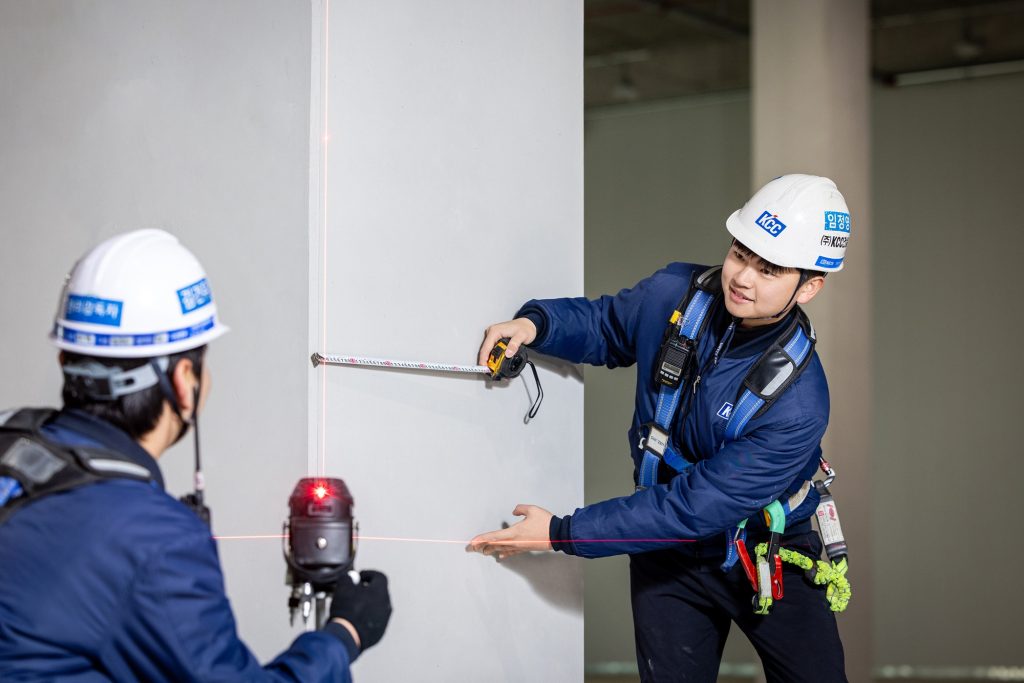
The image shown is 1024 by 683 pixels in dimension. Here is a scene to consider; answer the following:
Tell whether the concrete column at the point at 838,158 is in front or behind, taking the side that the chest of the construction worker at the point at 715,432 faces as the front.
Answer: behind

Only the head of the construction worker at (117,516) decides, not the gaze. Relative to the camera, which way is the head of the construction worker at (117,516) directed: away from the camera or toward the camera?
away from the camera

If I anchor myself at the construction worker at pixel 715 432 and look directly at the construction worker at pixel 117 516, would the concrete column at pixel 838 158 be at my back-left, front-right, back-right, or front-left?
back-right

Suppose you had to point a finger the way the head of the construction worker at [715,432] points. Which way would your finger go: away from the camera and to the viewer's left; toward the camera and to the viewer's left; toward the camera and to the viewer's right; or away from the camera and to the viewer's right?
toward the camera and to the viewer's left

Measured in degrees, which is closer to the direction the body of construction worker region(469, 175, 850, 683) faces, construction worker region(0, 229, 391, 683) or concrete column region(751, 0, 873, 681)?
the construction worker

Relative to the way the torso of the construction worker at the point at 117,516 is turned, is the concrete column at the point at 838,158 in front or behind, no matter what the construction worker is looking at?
in front

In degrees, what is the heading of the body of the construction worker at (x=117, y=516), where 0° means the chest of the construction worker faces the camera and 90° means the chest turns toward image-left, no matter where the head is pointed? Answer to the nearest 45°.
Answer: approximately 225°

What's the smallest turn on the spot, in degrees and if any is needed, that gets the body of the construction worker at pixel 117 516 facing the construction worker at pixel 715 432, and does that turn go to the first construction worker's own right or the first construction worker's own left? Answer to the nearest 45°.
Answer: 0° — they already face them

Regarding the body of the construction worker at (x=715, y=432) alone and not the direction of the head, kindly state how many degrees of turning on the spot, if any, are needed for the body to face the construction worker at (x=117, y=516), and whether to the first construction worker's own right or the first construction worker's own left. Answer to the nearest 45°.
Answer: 0° — they already face them

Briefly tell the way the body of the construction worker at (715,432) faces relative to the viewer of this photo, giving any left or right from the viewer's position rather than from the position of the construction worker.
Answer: facing the viewer and to the left of the viewer
